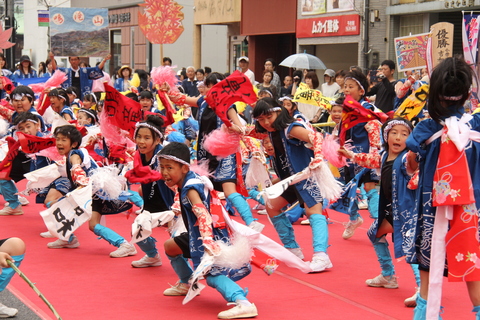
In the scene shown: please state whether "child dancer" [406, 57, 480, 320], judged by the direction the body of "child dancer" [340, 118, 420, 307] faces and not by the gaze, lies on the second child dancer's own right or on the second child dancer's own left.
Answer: on the second child dancer's own left

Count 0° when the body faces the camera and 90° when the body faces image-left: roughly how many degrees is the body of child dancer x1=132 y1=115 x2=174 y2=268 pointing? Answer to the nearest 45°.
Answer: approximately 45°

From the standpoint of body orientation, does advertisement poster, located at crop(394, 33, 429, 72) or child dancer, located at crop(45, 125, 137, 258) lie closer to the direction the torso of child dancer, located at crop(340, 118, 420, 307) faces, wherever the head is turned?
the child dancer

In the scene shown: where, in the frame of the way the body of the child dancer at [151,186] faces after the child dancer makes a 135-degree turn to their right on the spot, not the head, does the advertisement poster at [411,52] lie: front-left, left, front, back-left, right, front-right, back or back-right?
front-right

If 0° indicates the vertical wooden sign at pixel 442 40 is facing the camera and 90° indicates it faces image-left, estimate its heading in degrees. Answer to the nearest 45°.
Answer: approximately 0°

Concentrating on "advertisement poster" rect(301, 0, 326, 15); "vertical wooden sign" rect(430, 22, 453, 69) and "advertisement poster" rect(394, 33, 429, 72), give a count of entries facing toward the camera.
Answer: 3

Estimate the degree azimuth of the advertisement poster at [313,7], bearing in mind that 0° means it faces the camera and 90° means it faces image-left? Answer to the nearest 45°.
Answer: approximately 0°

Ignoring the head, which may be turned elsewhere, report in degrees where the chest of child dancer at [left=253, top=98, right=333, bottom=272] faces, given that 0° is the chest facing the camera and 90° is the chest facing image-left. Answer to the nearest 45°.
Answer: approximately 45°
